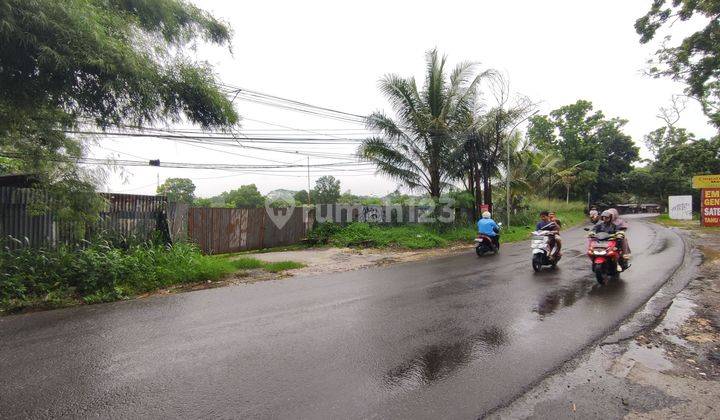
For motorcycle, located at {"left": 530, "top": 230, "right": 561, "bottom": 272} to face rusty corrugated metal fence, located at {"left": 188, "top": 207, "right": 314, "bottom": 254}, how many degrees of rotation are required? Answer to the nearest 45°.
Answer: approximately 45° to its right

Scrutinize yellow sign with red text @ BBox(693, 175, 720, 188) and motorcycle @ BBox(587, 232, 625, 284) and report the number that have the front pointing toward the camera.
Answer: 2

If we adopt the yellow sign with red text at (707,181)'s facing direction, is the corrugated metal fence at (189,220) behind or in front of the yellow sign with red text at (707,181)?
in front

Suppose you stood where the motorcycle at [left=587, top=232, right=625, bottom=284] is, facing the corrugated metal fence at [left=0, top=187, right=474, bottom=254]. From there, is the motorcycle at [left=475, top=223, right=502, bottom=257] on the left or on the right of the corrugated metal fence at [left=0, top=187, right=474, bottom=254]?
right

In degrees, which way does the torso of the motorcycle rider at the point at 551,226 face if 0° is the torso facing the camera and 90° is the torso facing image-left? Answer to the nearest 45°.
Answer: approximately 45°

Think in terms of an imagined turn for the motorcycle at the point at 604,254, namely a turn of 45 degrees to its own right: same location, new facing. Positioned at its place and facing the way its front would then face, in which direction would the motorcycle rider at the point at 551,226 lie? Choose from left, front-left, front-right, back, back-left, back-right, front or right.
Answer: right

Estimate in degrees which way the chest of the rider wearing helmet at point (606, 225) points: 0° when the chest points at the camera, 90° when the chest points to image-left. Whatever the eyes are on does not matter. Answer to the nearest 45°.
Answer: approximately 45°

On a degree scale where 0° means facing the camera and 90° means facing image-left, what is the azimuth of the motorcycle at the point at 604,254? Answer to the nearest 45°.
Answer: approximately 0°

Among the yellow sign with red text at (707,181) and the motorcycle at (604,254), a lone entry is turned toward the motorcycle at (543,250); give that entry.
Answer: the yellow sign with red text

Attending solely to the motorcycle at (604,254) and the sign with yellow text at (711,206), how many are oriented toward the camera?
2
